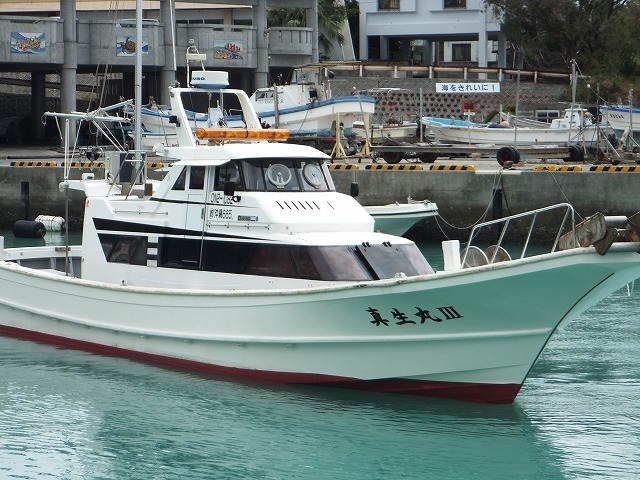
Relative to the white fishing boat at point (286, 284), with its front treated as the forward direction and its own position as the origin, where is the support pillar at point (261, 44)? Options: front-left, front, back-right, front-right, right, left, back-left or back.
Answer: back-left

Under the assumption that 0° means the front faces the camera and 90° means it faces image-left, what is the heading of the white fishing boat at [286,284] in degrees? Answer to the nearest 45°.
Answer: approximately 315°

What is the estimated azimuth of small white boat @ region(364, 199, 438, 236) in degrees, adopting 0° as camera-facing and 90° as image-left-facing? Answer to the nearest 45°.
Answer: approximately 270°

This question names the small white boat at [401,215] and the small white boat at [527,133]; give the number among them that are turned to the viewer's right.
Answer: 1

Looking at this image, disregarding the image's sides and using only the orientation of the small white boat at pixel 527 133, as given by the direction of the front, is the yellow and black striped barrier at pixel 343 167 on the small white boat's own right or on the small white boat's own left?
on the small white boat's own left

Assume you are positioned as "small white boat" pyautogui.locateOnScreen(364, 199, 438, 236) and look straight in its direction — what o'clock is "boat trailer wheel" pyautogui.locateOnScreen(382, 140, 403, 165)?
The boat trailer wheel is roughly at 9 o'clock from the small white boat.

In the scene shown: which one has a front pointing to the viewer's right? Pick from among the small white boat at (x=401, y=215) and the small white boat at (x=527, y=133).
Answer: the small white boat at (x=401, y=215)

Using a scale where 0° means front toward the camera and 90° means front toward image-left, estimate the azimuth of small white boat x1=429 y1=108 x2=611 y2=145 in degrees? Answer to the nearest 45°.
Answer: approximately 90°

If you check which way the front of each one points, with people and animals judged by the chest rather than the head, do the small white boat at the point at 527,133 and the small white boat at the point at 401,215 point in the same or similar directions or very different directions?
very different directions

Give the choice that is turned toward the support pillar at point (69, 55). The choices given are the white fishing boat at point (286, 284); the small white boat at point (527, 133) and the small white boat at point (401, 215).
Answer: the small white boat at point (527, 133)

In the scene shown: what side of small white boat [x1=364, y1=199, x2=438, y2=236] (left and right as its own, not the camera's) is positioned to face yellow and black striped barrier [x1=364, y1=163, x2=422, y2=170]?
left
